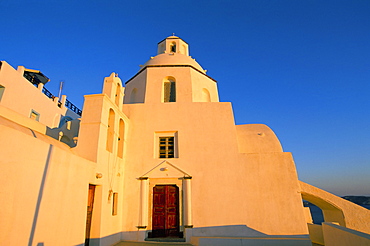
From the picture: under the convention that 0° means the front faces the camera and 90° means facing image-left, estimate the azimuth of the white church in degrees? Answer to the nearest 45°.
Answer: approximately 0°
